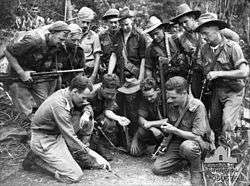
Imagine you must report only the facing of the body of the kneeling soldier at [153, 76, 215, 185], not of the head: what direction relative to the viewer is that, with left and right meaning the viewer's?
facing the viewer and to the left of the viewer

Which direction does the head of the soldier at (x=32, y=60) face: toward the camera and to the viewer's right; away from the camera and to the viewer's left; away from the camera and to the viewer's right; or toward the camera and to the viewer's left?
toward the camera and to the viewer's right

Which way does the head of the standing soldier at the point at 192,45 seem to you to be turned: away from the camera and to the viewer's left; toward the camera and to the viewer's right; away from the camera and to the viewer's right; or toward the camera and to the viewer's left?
toward the camera and to the viewer's left

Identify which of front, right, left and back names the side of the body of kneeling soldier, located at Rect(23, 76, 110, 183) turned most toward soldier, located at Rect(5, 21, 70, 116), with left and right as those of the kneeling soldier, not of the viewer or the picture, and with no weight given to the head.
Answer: left

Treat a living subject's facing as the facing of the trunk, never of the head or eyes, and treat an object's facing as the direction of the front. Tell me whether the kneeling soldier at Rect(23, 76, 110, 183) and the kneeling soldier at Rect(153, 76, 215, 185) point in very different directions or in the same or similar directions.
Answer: very different directions

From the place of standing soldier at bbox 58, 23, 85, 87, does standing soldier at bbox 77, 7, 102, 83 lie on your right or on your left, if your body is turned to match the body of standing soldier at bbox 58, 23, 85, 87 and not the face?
on your left

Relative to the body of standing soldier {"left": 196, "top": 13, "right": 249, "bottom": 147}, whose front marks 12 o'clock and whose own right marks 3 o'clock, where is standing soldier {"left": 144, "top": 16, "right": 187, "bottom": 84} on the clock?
standing soldier {"left": 144, "top": 16, "right": 187, "bottom": 84} is roughly at 2 o'clock from standing soldier {"left": 196, "top": 13, "right": 249, "bottom": 147}.

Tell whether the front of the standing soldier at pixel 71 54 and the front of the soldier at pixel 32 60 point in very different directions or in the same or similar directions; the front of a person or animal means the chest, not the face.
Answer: same or similar directions

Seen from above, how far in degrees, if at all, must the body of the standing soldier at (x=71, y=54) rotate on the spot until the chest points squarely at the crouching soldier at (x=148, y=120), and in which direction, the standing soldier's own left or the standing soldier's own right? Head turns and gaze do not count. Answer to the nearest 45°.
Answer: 0° — they already face them

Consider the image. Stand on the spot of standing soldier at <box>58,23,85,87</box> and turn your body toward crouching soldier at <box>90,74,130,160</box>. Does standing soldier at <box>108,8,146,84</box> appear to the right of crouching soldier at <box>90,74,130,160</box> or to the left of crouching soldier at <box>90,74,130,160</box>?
left

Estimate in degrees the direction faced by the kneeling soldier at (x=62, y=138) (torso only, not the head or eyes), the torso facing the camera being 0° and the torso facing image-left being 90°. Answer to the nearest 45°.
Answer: approximately 270°

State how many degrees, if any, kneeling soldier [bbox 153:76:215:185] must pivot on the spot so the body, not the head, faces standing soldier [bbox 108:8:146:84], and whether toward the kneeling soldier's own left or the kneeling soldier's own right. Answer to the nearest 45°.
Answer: approximately 90° to the kneeling soldier's own right

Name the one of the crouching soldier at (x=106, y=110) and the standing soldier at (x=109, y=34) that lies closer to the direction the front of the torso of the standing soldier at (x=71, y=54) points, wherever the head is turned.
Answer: the crouching soldier

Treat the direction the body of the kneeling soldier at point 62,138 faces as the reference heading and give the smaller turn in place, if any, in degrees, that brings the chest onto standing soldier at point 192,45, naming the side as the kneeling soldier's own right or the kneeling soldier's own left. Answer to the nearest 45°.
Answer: approximately 45° to the kneeling soldier's own left

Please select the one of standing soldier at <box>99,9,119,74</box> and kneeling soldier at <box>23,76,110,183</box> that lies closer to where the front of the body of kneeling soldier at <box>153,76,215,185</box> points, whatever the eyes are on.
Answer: the kneeling soldier

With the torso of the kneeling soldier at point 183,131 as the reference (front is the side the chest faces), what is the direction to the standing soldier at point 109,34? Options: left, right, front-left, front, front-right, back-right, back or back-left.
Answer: right

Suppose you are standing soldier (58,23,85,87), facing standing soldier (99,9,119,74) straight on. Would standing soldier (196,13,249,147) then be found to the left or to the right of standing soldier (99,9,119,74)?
right

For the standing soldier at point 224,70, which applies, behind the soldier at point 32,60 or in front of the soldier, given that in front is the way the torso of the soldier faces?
in front
